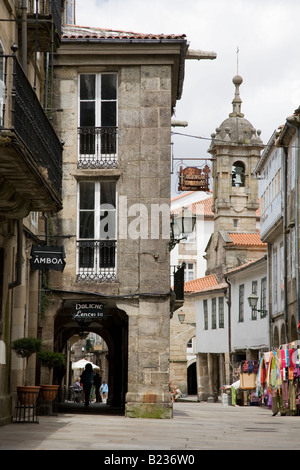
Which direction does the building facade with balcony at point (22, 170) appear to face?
to the viewer's right

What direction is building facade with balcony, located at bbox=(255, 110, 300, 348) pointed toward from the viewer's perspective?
to the viewer's left

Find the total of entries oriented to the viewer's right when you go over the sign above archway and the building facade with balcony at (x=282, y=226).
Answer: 0

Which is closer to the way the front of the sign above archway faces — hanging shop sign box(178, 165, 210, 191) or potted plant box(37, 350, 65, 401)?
the potted plant

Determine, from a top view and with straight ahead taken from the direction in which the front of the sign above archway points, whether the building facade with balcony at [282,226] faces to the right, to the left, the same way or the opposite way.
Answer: to the right

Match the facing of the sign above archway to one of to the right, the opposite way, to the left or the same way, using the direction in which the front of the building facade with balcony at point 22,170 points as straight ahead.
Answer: to the right

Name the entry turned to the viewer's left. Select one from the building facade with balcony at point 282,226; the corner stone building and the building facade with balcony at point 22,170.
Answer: the building facade with balcony at point 282,226

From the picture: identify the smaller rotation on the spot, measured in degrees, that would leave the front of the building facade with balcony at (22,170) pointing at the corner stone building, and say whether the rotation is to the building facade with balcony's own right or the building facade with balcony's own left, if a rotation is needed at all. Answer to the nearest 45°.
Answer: approximately 45° to the building facade with balcony's own left

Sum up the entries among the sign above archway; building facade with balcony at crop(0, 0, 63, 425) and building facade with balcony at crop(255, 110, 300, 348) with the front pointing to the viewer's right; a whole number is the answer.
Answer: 1

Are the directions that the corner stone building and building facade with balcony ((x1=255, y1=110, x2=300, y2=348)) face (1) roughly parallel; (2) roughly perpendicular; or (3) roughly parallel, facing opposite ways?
roughly perpendicular

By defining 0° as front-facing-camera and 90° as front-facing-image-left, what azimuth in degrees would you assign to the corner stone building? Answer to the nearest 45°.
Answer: approximately 0°
